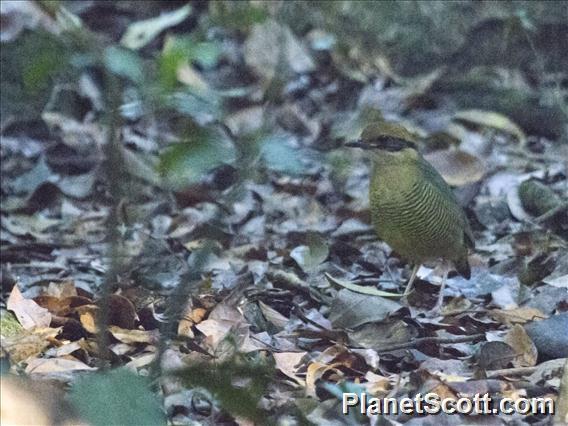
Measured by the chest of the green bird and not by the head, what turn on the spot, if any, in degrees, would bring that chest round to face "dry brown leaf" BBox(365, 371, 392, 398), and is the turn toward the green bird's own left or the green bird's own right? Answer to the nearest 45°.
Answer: approximately 45° to the green bird's own left

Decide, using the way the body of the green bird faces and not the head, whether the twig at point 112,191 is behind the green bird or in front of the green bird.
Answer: in front

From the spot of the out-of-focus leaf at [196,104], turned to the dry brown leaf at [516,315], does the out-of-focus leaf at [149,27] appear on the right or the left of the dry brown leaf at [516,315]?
left

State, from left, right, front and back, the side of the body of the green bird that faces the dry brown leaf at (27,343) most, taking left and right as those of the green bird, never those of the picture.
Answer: front

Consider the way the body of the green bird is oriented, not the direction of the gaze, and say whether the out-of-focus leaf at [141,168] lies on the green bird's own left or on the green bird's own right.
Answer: on the green bird's own right

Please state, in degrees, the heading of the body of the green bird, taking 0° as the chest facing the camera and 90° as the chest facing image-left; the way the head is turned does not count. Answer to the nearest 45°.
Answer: approximately 45°

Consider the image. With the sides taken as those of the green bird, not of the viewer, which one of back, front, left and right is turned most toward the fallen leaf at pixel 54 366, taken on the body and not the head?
front

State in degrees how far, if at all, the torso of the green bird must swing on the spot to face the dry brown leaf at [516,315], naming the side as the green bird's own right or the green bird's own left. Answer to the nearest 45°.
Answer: approximately 90° to the green bird's own left

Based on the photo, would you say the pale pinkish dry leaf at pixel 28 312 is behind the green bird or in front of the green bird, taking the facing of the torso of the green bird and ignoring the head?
in front

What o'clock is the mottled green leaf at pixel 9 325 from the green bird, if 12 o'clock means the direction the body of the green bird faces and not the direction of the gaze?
The mottled green leaf is roughly at 12 o'clock from the green bird.

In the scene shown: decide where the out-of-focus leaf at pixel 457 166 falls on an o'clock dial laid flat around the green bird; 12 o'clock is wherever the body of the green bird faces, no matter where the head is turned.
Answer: The out-of-focus leaf is roughly at 5 o'clock from the green bird.
